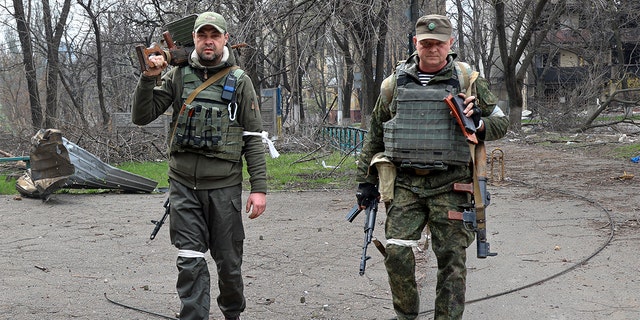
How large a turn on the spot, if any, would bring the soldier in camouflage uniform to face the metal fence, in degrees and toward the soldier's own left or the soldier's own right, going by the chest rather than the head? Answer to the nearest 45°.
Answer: approximately 180°

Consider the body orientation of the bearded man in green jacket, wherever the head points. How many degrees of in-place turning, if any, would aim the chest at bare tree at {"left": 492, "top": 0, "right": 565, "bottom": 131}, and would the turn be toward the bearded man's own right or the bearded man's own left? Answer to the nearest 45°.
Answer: approximately 135° to the bearded man's own left

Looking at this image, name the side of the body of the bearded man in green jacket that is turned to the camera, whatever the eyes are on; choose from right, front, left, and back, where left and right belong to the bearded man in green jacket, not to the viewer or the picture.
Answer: front

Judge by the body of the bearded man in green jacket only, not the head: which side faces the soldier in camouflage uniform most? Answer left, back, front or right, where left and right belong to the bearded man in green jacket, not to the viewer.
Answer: left

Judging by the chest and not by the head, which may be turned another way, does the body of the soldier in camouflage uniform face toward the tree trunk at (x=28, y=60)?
no

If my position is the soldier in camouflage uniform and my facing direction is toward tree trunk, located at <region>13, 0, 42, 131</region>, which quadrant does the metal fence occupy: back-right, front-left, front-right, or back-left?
front-right

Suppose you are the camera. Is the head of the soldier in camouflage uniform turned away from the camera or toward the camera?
toward the camera

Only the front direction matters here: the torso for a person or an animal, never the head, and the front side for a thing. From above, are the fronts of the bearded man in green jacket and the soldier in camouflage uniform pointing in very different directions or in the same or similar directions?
same or similar directions

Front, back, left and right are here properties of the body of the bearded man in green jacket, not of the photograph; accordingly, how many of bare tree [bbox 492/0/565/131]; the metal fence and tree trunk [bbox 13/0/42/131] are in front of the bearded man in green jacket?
0

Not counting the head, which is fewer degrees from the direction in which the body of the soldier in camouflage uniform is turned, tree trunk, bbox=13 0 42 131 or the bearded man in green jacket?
the bearded man in green jacket

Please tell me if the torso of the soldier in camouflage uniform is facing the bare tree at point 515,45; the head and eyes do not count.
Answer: no

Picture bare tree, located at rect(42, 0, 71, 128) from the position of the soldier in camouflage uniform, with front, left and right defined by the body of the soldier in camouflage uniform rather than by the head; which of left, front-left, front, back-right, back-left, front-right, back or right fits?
back-right

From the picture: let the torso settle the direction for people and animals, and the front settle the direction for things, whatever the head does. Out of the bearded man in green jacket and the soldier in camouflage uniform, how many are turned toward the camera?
2

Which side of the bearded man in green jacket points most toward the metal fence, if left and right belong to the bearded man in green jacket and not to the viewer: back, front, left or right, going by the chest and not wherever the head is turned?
back

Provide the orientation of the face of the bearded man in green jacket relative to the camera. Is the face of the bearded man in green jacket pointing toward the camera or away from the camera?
toward the camera

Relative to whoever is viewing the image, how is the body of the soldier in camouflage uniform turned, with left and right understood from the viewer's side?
facing the viewer

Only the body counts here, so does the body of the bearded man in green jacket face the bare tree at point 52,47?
no

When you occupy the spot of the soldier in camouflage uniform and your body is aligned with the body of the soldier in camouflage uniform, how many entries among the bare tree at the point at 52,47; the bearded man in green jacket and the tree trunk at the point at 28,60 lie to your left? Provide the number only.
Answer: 0

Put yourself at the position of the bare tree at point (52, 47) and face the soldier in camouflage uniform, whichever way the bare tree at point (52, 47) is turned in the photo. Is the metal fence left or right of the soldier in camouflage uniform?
left

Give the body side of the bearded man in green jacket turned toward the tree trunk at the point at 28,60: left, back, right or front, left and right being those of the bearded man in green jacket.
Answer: back
